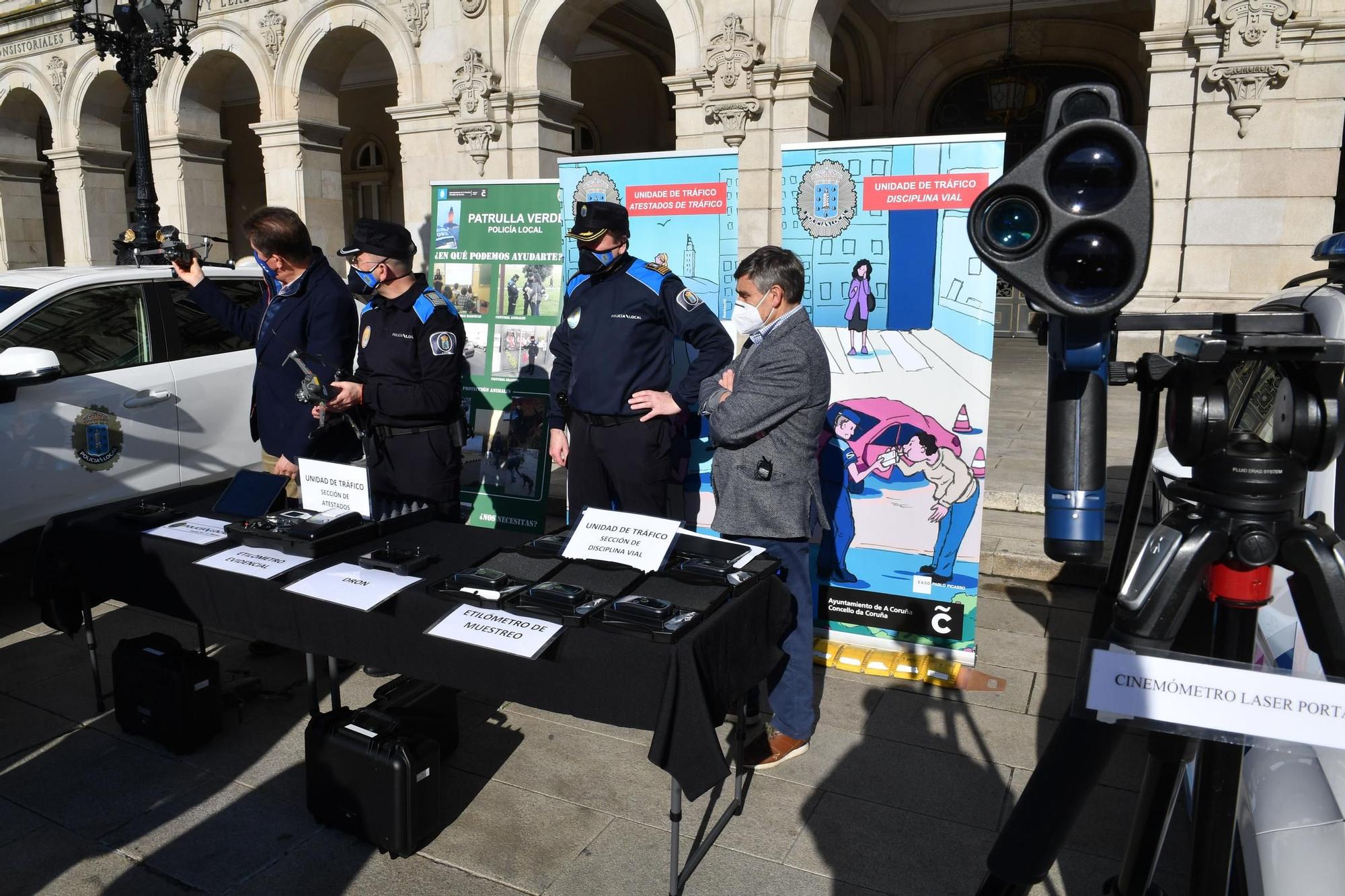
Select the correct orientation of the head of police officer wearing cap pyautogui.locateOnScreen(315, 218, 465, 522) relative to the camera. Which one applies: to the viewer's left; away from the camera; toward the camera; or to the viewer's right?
to the viewer's left

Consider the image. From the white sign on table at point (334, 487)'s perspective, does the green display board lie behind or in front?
behind

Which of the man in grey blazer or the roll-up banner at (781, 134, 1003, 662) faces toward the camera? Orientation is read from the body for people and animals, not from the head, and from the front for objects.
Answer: the roll-up banner

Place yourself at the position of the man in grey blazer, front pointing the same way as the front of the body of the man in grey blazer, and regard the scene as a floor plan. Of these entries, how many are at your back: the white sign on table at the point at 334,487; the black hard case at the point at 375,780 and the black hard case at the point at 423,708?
0

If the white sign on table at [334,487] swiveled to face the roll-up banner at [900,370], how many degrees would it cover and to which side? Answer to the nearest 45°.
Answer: approximately 90° to its left

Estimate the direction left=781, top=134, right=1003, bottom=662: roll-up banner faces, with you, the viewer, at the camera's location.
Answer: facing the viewer

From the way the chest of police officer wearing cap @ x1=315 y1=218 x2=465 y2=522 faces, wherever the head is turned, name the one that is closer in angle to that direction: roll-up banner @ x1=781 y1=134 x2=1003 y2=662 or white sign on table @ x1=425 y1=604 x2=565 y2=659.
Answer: the white sign on table

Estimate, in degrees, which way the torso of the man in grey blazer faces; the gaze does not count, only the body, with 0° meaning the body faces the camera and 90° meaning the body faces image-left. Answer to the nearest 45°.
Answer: approximately 90°

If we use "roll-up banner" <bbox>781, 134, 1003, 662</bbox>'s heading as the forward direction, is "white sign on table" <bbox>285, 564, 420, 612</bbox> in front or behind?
in front

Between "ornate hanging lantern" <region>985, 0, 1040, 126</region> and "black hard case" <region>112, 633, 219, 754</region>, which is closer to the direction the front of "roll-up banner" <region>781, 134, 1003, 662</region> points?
the black hard case

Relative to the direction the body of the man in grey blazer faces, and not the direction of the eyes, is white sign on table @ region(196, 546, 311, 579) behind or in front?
in front

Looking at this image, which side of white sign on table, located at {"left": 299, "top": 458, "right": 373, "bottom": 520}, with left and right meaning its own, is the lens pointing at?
front

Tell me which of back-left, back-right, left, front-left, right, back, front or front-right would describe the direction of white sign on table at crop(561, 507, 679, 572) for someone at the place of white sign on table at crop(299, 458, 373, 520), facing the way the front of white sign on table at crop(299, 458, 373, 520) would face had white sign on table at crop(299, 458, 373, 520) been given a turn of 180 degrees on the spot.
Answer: back-right

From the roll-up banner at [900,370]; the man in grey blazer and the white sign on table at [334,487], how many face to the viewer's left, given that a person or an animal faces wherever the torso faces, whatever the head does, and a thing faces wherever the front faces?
1

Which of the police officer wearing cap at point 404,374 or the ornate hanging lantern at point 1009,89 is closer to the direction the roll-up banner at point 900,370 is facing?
the police officer wearing cap

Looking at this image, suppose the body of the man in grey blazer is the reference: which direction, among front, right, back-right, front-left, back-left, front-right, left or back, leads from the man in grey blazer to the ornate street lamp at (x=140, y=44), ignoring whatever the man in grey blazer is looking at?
front-right
